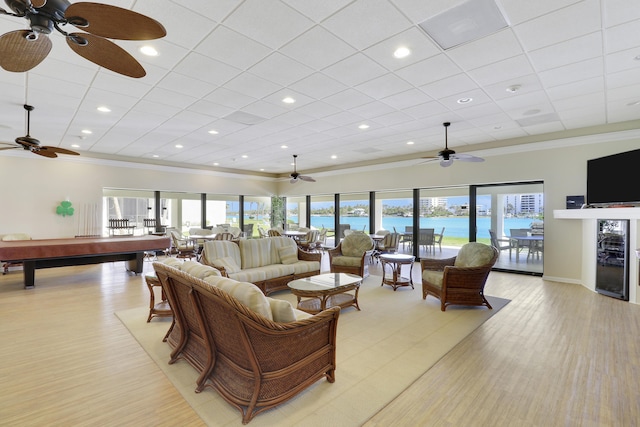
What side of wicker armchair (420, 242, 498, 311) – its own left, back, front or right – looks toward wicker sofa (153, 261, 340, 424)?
front

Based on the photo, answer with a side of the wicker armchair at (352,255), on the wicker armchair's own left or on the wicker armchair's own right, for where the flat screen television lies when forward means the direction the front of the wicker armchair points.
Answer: on the wicker armchair's own left

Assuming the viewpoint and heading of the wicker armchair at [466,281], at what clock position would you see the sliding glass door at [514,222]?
The sliding glass door is roughly at 5 o'clock from the wicker armchair.

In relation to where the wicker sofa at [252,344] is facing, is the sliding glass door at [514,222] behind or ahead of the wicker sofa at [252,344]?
ahead

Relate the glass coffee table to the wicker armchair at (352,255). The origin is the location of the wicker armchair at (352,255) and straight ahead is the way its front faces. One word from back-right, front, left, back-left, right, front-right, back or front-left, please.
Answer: front-left

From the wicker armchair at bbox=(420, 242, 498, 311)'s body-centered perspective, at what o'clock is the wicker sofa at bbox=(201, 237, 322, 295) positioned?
The wicker sofa is roughly at 1 o'clock from the wicker armchair.

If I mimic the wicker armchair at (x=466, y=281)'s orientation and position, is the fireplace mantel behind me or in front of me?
behind

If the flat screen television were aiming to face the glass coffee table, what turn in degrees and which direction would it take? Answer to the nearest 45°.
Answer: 0° — it already faces it

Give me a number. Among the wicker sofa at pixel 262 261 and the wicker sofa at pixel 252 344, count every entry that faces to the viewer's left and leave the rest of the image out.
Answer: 0

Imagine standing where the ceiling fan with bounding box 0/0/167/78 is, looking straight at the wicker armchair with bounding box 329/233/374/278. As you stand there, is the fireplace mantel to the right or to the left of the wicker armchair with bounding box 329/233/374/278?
right

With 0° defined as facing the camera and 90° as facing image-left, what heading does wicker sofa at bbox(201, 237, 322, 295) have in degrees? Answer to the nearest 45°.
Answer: approximately 315°

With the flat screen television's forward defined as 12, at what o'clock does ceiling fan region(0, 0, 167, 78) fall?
The ceiling fan is roughly at 11 o'clock from the flat screen television.

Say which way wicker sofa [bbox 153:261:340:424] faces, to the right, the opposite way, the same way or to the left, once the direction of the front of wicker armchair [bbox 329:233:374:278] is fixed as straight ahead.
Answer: the opposite way

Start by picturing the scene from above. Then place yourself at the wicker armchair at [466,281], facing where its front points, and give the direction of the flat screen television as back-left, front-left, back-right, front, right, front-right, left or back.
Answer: back

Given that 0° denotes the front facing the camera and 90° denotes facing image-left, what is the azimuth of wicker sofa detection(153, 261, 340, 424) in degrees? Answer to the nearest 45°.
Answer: approximately 225°

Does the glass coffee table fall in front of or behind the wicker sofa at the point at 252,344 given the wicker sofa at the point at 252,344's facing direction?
in front

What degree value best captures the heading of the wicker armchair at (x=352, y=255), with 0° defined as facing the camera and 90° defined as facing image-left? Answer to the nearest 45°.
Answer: approximately 45°
